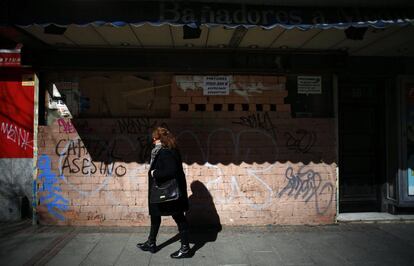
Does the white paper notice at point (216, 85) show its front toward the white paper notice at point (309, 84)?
no

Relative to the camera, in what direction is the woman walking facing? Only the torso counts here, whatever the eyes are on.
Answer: to the viewer's left

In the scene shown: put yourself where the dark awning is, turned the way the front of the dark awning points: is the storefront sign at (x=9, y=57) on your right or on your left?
on your right

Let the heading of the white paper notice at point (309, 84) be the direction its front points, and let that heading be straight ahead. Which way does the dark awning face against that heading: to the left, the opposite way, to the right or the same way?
the same way

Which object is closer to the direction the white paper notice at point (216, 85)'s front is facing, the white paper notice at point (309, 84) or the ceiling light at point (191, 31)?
the ceiling light

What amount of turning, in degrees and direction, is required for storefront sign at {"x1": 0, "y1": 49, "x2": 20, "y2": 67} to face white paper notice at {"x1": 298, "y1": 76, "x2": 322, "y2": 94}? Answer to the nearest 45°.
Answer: approximately 45° to its left

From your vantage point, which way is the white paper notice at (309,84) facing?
toward the camera

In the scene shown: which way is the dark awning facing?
toward the camera

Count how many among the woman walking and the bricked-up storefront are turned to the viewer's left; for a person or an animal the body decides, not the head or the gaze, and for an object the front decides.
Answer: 1

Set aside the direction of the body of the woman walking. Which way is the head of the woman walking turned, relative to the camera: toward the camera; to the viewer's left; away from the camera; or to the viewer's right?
to the viewer's left
